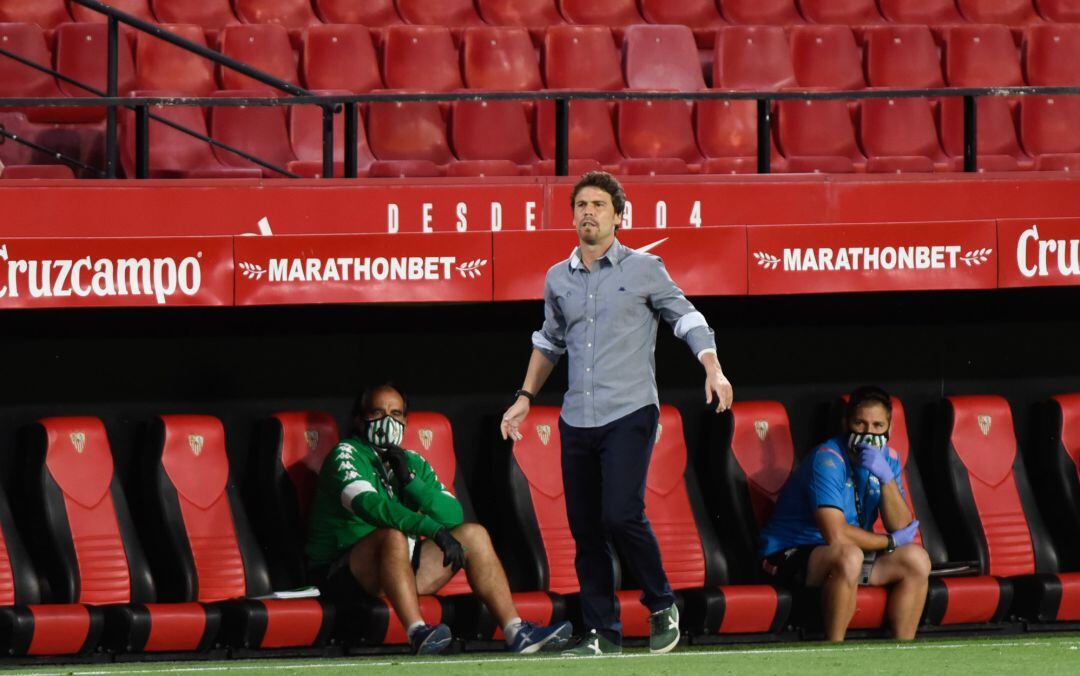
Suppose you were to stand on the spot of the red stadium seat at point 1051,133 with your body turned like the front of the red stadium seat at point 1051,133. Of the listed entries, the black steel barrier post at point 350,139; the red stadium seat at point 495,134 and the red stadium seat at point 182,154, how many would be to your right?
3

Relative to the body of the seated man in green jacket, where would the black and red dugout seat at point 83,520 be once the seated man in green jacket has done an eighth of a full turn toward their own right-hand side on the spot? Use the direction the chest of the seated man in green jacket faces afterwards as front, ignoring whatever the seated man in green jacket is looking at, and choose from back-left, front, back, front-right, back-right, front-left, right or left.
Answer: right

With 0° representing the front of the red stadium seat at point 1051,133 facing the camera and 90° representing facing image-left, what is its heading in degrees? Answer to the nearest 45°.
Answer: approximately 315°

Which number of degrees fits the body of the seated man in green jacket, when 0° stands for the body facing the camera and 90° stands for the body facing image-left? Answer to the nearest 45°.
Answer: approximately 315°

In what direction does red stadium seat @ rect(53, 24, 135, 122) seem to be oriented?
toward the camera

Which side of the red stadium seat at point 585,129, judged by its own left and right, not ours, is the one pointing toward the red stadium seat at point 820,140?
left

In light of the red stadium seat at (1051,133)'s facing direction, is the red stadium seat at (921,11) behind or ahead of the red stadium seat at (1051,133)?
behind
